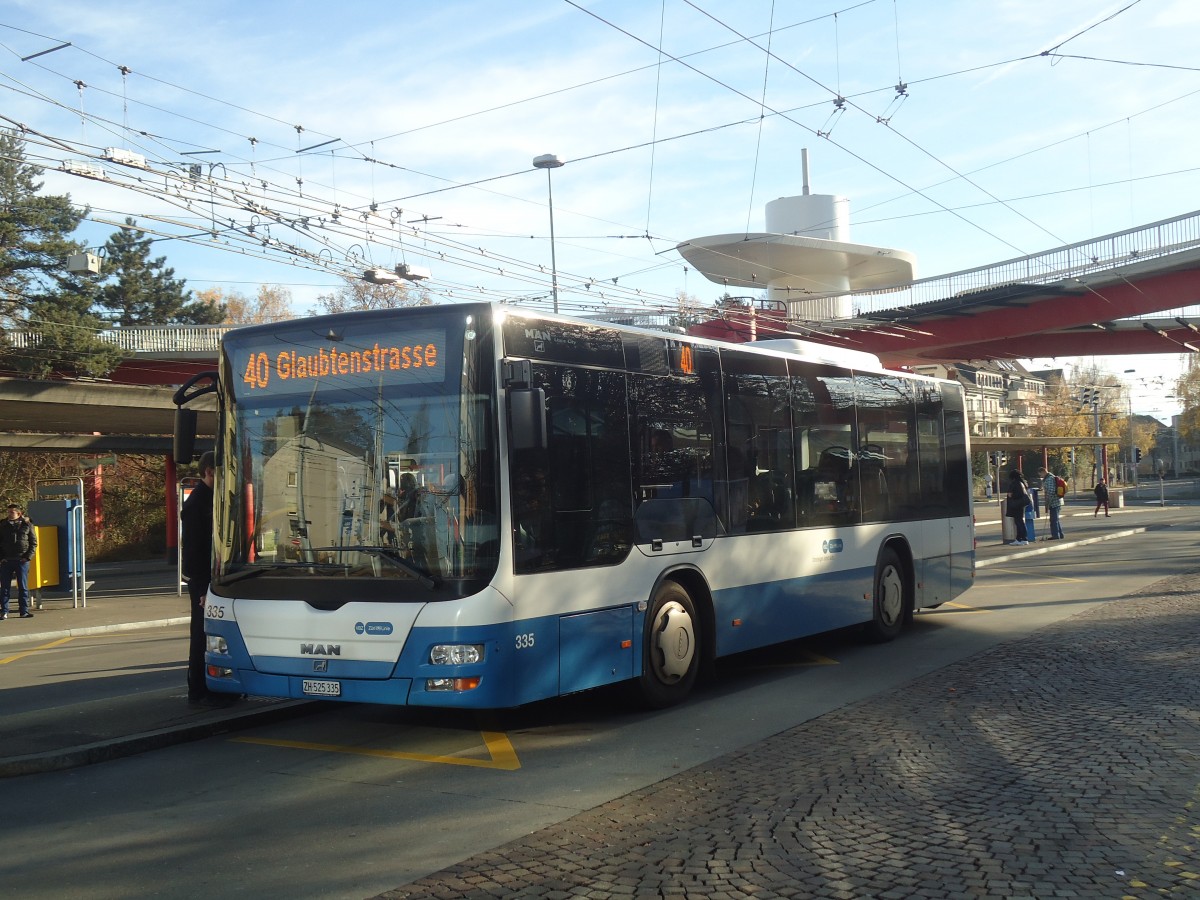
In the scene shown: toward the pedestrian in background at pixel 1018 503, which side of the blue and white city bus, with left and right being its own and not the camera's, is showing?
back

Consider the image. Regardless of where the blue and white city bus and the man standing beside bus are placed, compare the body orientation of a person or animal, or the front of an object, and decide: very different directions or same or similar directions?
very different directions

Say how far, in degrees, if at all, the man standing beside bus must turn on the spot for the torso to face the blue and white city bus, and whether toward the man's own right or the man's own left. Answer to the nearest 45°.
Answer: approximately 45° to the man's own right

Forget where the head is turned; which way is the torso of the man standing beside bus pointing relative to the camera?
to the viewer's right

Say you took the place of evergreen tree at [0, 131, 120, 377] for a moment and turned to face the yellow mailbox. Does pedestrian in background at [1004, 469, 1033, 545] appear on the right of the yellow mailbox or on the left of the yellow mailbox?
left

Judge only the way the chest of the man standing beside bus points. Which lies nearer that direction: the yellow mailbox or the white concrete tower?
the white concrete tower

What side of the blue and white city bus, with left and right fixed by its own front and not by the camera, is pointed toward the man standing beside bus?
front

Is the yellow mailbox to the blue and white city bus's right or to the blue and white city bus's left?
on its right

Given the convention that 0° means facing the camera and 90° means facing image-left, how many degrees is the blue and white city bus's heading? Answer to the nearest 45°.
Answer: approximately 45°

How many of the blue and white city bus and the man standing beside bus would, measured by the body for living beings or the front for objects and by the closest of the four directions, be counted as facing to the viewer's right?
1

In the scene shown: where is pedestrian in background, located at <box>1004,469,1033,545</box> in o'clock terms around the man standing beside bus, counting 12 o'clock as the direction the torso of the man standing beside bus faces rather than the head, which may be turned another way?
The pedestrian in background is roughly at 11 o'clock from the man standing beside bus.
